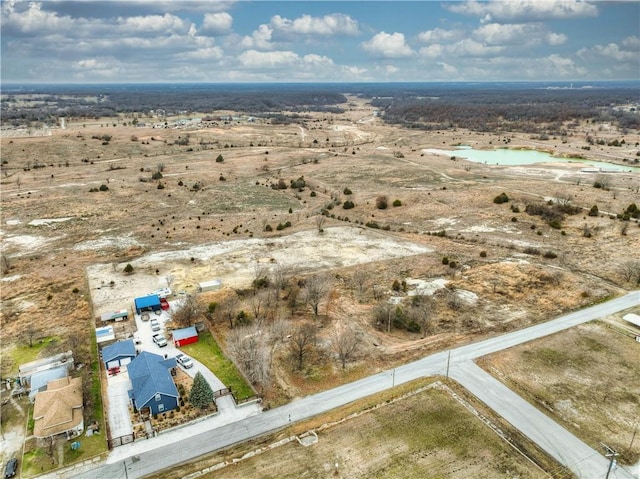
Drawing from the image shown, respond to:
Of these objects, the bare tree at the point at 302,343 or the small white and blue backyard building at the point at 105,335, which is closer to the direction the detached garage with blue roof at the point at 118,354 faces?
the bare tree

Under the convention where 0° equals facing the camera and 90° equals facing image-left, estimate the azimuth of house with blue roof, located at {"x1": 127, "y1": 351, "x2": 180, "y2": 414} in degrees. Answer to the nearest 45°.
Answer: approximately 0°

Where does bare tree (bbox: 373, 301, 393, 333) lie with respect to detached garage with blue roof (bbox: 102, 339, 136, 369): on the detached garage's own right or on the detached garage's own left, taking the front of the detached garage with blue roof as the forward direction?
on the detached garage's own left

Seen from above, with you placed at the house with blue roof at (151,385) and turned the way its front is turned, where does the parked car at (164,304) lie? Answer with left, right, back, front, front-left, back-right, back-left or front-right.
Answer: back

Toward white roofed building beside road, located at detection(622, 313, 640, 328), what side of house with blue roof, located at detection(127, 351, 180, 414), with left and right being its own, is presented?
left

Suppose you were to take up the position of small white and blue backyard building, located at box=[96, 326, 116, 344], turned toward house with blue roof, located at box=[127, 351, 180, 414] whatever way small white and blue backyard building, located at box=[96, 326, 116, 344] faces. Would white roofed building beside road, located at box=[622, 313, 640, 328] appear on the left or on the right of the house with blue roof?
left

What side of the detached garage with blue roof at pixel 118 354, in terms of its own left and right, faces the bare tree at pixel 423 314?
left

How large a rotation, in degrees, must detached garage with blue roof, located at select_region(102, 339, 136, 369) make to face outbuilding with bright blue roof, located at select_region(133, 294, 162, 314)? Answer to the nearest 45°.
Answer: approximately 180°

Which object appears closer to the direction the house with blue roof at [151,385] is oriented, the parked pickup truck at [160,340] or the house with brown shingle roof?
the house with brown shingle roof

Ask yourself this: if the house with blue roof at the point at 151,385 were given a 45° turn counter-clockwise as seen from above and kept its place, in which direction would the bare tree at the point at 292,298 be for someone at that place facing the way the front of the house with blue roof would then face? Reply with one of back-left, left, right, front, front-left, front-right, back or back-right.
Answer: left

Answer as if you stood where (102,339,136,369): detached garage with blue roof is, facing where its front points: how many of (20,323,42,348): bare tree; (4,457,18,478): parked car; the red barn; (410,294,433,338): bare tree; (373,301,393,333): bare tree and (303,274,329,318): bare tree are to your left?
4

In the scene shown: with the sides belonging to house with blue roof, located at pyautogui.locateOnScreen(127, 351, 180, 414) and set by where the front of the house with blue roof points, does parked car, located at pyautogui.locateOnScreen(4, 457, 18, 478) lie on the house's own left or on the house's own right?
on the house's own right
